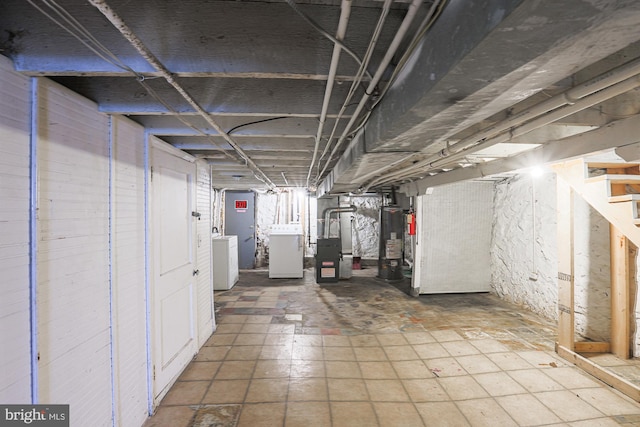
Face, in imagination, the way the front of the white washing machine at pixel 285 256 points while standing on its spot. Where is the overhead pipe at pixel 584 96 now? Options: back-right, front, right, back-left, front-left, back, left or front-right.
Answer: front

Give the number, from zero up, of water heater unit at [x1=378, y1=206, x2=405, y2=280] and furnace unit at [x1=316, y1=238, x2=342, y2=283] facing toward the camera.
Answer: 2

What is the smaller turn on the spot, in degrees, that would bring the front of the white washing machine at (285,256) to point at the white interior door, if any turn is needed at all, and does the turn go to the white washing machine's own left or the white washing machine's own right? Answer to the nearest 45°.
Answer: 0° — it already faces it

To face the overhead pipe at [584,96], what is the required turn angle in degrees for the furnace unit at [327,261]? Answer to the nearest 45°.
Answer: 0° — it already faces it

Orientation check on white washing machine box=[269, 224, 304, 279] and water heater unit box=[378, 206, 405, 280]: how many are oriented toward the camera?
2

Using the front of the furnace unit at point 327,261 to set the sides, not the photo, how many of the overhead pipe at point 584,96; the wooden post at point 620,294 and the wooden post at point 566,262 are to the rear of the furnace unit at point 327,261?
0

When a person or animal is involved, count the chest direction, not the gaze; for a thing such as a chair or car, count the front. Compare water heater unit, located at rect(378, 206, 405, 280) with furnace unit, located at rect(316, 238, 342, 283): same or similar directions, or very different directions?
same or similar directions

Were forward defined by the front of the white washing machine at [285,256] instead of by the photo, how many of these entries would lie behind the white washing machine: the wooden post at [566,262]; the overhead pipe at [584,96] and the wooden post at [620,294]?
0

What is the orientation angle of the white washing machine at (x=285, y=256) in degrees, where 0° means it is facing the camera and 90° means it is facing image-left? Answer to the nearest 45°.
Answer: approximately 0°

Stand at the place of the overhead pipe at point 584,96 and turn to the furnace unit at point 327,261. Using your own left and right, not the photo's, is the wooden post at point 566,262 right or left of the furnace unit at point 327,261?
right

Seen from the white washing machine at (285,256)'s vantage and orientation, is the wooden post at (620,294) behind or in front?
in front

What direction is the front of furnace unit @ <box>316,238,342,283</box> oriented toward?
toward the camera

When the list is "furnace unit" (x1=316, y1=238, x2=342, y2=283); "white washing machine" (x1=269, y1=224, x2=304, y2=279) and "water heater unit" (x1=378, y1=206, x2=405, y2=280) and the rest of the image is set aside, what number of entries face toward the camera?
3

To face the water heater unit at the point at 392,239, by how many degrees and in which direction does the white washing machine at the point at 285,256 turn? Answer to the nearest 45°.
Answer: approximately 90° to its left

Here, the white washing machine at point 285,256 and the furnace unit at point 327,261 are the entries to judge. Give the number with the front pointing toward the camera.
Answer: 2

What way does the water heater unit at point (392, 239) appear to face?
toward the camera

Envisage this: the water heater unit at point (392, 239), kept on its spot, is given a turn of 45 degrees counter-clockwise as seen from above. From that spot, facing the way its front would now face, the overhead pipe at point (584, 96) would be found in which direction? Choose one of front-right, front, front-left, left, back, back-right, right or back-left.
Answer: front-right
